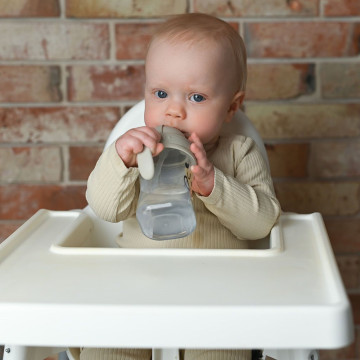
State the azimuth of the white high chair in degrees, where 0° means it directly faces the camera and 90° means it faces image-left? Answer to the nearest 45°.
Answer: approximately 0°
